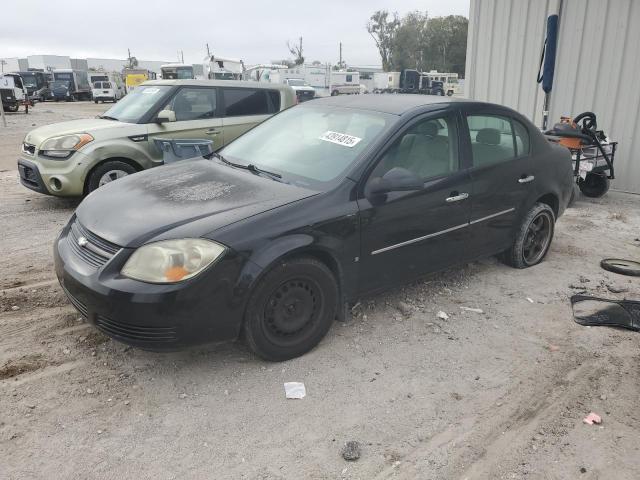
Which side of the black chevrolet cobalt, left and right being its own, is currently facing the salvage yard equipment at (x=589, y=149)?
back

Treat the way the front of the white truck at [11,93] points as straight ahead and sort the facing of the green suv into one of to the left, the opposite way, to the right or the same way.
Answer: to the right

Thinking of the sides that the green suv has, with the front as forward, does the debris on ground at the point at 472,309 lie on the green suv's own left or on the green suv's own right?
on the green suv's own left

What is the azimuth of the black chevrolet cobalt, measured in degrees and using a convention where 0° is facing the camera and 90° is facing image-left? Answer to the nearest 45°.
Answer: approximately 45°

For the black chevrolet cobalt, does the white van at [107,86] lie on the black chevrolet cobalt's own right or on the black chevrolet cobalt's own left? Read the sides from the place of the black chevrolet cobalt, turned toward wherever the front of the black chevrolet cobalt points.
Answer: on the black chevrolet cobalt's own right

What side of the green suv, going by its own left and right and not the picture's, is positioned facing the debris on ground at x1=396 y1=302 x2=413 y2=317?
left

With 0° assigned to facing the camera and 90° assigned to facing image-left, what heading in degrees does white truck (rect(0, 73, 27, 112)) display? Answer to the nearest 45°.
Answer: approximately 45°

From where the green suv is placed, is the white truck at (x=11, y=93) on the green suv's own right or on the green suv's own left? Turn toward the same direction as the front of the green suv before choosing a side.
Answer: on the green suv's own right

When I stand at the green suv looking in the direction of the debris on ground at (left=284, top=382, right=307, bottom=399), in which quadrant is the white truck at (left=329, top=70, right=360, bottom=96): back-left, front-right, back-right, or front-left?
back-left
